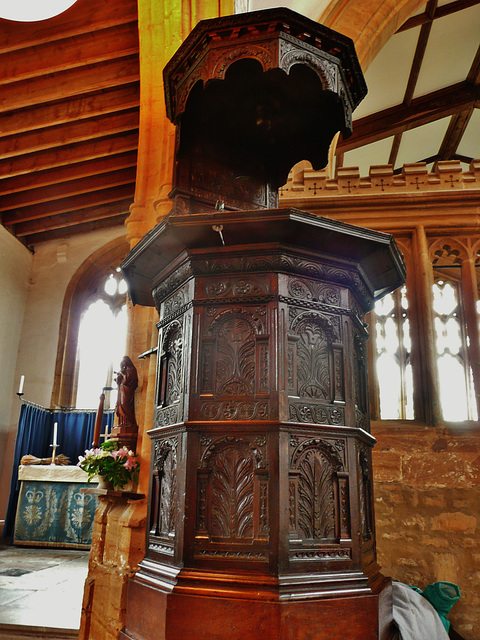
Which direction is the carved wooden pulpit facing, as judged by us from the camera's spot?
facing the viewer and to the right of the viewer

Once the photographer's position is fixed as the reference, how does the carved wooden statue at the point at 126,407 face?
facing the viewer and to the left of the viewer

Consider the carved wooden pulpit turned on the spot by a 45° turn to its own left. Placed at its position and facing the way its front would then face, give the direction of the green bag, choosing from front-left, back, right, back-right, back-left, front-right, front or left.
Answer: front-left

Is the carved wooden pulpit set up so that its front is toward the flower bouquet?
no

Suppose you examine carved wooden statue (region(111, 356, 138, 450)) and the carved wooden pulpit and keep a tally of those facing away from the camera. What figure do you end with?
0

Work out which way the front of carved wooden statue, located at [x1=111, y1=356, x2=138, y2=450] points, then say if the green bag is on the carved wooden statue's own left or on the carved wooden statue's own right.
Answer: on the carved wooden statue's own left
